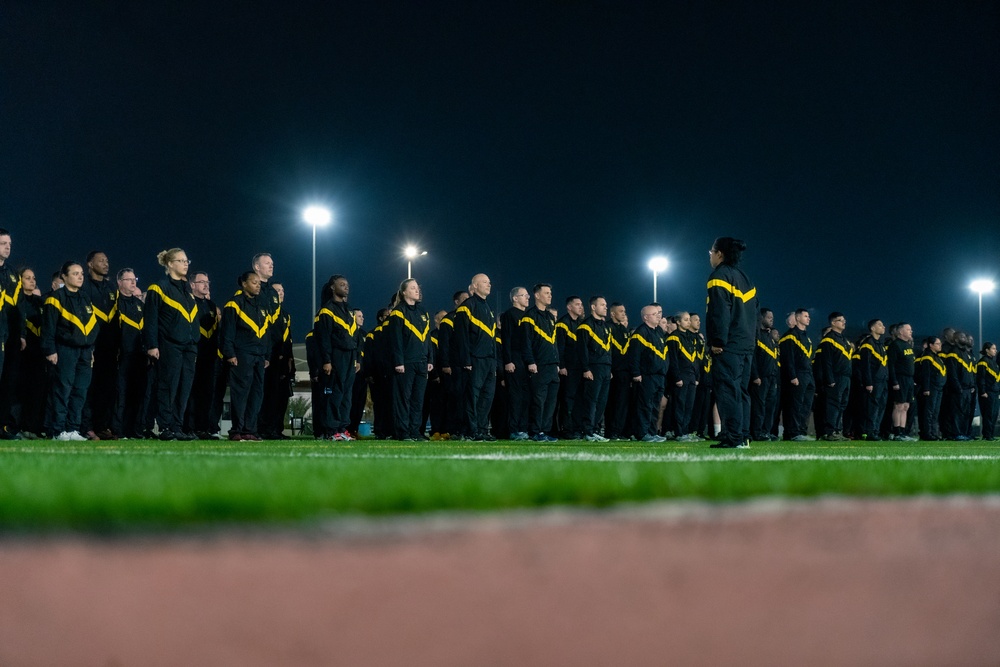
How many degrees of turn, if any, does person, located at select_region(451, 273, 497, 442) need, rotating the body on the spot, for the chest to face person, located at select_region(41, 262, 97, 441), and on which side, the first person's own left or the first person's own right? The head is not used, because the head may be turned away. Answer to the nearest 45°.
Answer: approximately 90° to the first person's own right

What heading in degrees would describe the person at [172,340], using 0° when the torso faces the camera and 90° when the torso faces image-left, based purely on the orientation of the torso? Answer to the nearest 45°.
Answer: approximately 315°

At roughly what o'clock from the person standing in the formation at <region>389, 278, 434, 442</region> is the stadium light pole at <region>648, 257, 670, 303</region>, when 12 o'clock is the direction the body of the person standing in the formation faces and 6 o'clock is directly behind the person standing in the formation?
The stadium light pole is roughly at 8 o'clock from the person standing in the formation.

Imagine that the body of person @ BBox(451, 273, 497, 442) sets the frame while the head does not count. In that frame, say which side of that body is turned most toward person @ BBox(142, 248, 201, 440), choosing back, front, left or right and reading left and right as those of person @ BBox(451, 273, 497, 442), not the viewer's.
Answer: right
